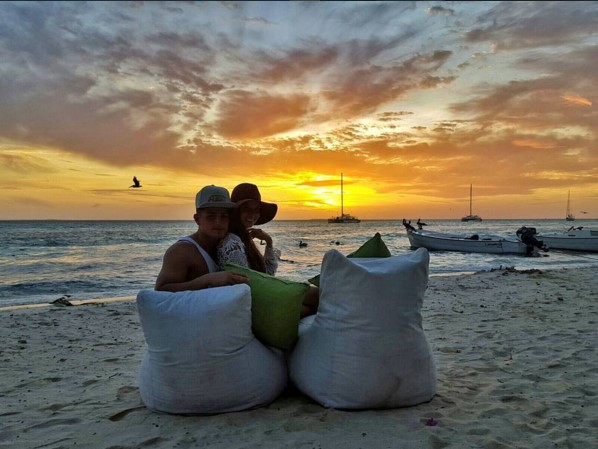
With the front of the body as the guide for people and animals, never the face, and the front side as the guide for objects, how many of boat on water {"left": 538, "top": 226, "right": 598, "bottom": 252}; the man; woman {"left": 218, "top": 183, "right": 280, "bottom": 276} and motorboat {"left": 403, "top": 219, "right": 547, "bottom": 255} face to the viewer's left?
2

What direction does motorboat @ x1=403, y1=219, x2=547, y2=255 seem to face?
to the viewer's left

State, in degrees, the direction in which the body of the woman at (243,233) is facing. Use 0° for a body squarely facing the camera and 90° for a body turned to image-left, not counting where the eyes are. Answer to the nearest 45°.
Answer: approximately 315°

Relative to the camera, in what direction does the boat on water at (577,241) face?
facing to the left of the viewer

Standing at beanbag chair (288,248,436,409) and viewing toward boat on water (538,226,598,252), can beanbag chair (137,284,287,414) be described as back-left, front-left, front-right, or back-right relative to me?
back-left

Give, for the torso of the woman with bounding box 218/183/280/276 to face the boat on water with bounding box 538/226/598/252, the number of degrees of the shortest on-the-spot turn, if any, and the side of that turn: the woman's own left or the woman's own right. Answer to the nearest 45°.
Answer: approximately 90° to the woman's own left

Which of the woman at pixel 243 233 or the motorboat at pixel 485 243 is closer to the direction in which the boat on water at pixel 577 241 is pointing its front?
the motorboat

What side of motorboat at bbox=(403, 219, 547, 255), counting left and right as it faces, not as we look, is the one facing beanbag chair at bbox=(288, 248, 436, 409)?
left

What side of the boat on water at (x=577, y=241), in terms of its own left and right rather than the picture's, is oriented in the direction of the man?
left

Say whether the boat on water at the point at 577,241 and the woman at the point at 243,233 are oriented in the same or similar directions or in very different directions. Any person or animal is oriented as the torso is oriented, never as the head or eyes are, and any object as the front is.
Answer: very different directions
